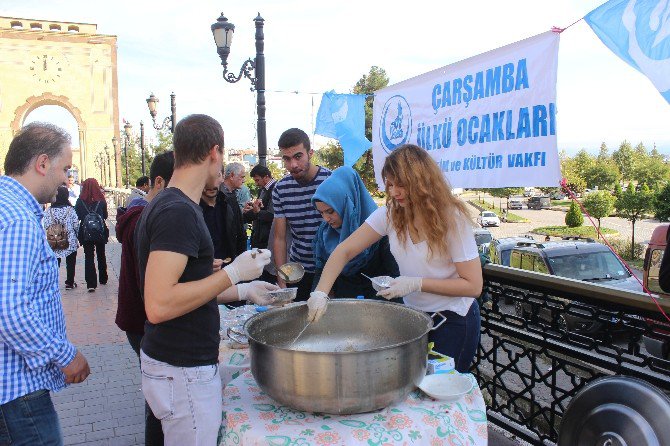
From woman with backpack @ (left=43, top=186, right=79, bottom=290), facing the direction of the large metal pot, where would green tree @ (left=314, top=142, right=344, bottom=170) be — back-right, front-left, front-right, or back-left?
back-left

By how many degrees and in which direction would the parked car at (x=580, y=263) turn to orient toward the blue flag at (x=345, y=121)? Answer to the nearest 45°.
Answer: approximately 90° to its right

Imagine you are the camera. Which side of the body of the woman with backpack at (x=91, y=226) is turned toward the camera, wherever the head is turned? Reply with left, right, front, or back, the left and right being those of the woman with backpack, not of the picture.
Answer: back

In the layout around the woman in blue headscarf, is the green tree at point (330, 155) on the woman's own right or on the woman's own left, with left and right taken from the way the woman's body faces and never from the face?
on the woman's own right

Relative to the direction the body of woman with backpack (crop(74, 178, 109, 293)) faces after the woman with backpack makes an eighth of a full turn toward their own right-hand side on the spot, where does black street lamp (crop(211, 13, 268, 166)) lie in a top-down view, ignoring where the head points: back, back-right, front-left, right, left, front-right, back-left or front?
right

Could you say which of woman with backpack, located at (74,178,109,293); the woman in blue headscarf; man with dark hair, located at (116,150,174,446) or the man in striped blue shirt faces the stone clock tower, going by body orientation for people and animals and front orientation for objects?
the woman with backpack

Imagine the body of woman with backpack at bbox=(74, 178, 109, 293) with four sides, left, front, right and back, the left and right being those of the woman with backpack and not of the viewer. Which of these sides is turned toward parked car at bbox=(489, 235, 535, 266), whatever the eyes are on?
right

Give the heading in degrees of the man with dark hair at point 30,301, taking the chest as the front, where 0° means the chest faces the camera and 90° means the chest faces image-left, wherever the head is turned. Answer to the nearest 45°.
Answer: approximately 270°

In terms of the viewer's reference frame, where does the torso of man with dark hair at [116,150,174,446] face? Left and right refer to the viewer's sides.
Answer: facing to the right of the viewer

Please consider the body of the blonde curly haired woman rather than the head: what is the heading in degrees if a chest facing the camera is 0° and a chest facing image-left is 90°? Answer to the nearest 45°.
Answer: approximately 45°

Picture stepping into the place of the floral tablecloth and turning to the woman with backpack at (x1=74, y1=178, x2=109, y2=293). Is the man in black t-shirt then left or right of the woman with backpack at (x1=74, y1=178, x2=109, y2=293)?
left

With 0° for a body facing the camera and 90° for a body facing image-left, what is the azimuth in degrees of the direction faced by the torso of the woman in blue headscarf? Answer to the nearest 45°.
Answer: approximately 45°
